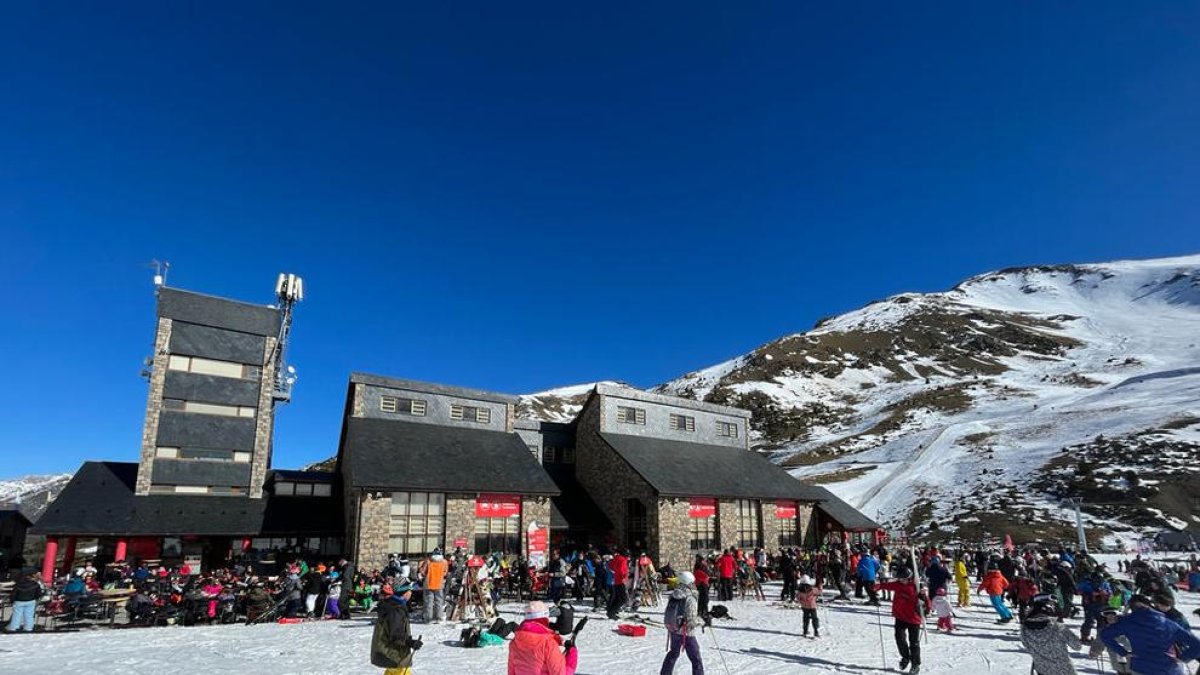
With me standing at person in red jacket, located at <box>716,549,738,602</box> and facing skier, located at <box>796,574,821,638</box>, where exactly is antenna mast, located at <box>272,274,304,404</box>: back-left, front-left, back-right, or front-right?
back-right

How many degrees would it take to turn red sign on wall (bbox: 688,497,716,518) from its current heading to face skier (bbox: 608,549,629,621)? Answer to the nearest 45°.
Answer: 0° — it already faces them

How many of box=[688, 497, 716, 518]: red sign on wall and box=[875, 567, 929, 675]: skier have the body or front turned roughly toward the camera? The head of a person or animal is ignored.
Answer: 2

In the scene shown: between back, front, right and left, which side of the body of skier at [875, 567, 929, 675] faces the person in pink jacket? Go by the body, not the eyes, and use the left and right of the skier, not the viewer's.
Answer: front

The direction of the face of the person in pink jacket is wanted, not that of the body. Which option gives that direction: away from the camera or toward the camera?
away from the camera

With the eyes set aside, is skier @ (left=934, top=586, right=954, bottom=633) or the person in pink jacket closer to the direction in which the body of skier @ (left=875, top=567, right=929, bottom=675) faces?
the person in pink jacket

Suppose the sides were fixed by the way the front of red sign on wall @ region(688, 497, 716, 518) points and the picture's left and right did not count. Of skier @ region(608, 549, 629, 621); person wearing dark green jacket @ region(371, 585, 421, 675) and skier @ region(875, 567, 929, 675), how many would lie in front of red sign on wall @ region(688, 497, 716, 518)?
3

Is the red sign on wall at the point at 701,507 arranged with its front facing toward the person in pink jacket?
yes

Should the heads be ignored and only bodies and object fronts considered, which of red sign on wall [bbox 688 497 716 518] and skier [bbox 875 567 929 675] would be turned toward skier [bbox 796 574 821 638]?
the red sign on wall

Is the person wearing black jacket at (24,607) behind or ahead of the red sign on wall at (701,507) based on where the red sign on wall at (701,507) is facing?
ahead

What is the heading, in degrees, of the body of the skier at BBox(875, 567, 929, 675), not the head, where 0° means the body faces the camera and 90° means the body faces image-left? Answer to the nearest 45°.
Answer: approximately 0°

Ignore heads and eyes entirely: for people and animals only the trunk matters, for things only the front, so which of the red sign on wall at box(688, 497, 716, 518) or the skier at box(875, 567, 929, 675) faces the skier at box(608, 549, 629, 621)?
the red sign on wall

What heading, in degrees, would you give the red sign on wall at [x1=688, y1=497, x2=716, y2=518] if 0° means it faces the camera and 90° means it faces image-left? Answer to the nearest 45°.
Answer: approximately 0°
